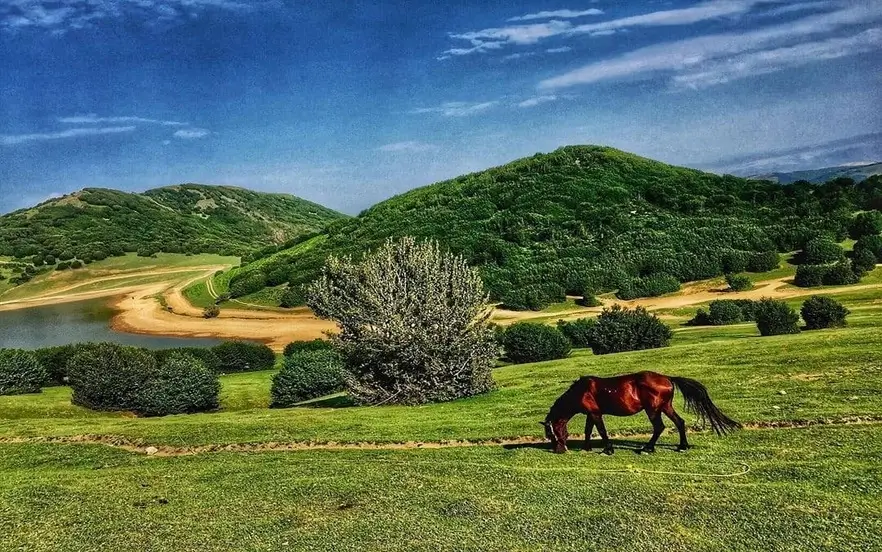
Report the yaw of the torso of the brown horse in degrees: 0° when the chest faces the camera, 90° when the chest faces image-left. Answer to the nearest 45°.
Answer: approximately 90°

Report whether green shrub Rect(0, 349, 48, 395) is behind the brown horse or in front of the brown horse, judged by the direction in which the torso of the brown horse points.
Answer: in front

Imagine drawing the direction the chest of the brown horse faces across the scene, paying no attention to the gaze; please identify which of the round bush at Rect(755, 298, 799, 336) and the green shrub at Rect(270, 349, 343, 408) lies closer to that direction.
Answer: the green shrub

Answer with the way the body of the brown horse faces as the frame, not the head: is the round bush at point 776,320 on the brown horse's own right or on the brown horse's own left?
on the brown horse's own right

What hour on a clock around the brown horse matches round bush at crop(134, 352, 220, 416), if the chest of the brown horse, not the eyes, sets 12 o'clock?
The round bush is roughly at 1 o'clock from the brown horse.

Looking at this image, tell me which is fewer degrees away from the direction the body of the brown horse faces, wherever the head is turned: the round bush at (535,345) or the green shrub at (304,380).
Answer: the green shrub

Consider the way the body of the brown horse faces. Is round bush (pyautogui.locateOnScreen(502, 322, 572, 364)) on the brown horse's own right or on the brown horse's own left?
on the brown horse's own right

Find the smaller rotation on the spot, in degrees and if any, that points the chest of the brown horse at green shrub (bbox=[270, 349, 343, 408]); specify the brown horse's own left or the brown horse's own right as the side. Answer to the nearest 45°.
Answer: approximately 45° to the brown horse's own right

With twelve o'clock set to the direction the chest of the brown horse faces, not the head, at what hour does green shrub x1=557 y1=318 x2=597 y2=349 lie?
The green shrub is roughly at 3 o'clock from the brown horse.

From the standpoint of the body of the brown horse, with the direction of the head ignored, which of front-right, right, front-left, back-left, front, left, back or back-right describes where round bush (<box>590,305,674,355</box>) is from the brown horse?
right
